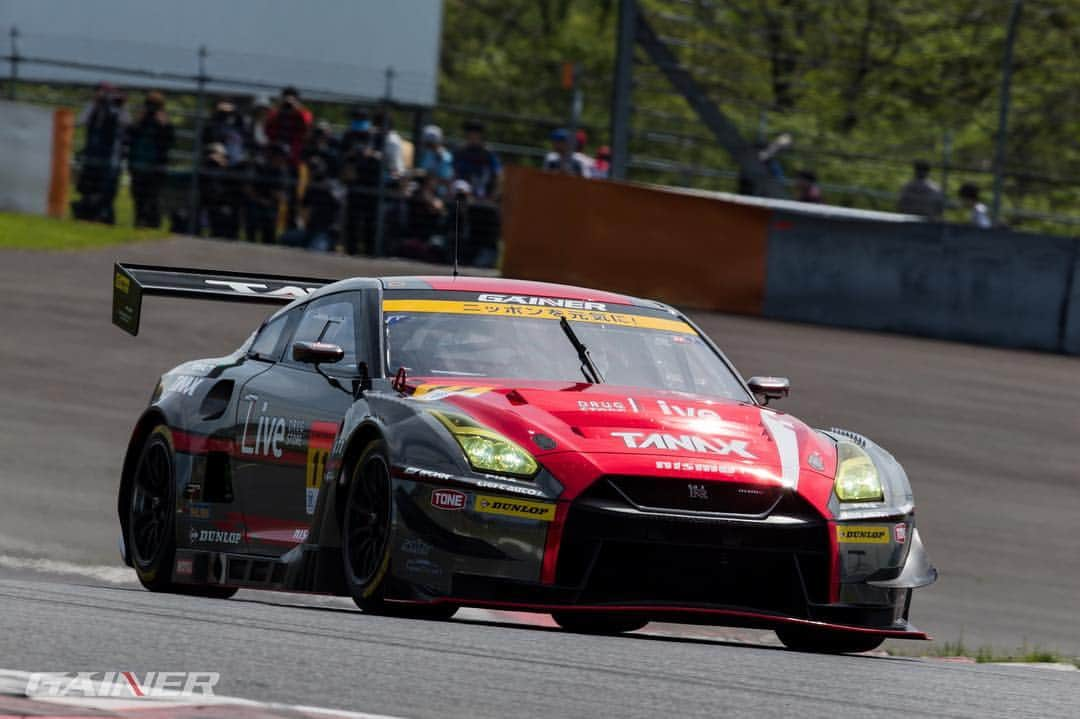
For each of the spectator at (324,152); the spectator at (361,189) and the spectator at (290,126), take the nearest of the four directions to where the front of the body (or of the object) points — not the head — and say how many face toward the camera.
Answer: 3

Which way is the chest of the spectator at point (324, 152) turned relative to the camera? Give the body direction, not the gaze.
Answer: toward the camera

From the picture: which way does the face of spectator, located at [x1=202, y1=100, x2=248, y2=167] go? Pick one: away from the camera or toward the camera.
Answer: toward the camera

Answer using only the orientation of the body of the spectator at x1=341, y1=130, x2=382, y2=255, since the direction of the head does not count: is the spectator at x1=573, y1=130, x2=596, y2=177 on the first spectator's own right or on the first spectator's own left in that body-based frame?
on the first spectator's own left

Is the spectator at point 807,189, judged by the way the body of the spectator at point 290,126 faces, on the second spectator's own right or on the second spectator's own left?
on the second spectator's own left

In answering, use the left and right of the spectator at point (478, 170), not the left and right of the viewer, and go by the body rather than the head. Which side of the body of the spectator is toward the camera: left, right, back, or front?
front

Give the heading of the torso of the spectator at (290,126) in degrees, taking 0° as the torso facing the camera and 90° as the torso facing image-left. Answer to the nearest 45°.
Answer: approximately 0°

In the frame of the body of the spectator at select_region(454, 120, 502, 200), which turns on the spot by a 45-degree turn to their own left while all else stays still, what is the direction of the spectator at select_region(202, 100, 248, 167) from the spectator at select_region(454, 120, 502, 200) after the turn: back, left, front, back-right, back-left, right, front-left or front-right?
back-right

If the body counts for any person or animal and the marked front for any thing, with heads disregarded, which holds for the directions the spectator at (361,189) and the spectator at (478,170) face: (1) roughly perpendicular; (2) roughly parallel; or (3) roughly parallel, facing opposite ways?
roughly parallel

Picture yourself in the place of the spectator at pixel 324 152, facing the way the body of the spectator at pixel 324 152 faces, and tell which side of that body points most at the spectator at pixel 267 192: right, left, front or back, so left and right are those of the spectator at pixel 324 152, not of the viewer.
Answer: right

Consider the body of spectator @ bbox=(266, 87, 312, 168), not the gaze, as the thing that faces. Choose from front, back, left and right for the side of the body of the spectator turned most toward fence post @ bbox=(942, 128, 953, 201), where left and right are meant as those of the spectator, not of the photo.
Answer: left
